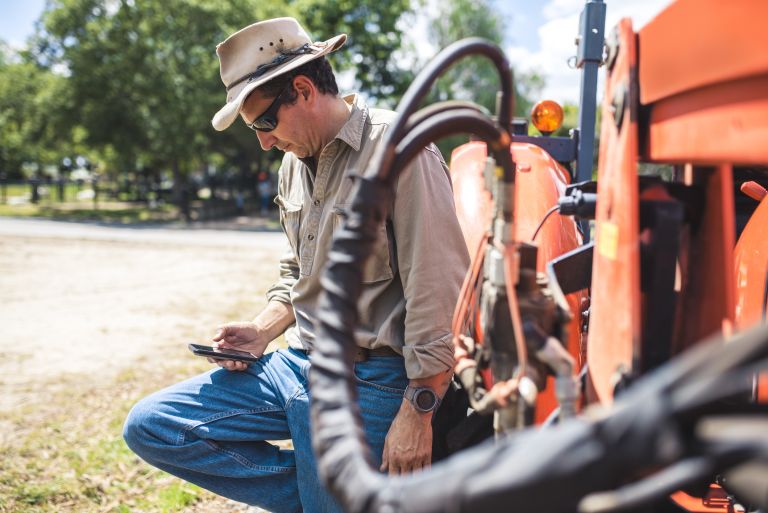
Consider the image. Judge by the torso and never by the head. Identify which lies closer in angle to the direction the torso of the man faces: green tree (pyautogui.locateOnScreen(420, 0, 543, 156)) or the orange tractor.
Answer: the orange tractor

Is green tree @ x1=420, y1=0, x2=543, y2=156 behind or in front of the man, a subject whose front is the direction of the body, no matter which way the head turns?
behind

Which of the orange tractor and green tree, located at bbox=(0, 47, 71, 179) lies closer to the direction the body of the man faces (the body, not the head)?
the green tree

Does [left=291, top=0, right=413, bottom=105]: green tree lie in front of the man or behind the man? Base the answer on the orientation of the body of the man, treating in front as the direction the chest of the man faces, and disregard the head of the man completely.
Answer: behind
